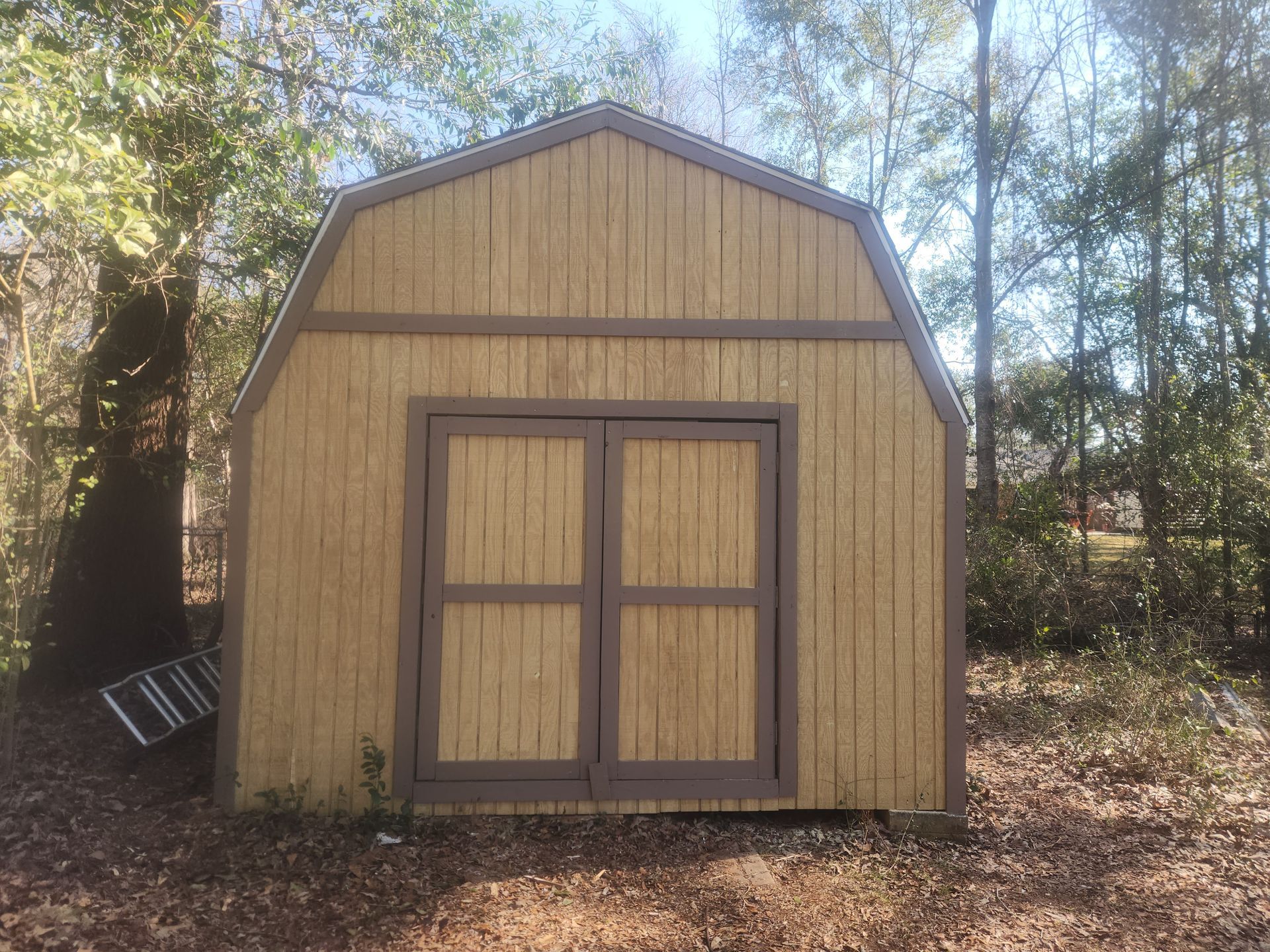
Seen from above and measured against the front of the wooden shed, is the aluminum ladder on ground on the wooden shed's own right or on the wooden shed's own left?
on the wooden shed's own right

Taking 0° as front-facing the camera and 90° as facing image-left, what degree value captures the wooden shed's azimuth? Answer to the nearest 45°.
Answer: approximately 0°
